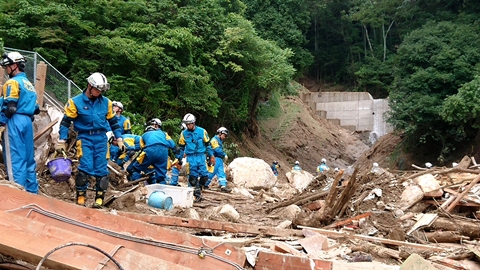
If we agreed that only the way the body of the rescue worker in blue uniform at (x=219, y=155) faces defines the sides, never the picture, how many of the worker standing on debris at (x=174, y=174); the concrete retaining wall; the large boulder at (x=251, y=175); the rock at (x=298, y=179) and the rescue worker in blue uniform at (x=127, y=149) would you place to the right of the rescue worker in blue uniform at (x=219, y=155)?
2

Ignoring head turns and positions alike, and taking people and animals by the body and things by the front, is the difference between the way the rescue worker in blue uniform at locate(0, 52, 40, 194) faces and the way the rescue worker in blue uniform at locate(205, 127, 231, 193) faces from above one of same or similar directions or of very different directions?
very different directions

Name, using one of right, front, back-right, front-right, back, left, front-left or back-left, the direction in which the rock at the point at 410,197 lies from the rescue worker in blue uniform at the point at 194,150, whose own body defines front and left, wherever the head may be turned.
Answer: front-left

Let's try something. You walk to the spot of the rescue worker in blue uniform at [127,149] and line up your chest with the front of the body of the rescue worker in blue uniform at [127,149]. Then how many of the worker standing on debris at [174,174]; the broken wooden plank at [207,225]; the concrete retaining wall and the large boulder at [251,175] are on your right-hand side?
1

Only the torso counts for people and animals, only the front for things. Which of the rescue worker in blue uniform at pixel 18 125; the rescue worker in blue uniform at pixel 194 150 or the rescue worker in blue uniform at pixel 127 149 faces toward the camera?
the rescue worker in blue uniform at pixel 194 150

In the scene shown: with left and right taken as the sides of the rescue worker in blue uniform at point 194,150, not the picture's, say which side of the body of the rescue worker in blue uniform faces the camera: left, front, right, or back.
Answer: front

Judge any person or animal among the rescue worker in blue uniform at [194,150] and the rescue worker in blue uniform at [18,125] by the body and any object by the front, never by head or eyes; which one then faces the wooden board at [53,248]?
the rescue worker in blue uniform at [194,150]

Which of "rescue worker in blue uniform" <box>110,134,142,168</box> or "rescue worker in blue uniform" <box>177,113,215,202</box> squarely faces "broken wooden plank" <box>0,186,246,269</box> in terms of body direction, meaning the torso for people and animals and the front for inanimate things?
"rescue worker in blue uniform" <box>177,113,215,202</box>
